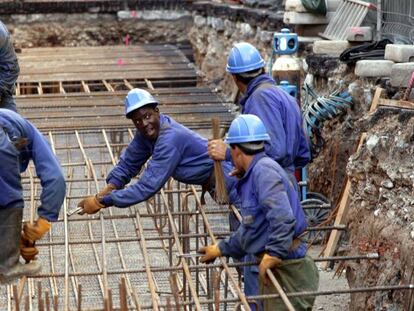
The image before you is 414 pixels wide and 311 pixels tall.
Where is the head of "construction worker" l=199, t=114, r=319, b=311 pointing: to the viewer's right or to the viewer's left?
to the viewer's left

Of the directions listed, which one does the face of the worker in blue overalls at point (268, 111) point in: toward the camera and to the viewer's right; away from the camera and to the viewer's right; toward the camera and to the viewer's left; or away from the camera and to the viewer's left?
away from the camera and to the viewer's left

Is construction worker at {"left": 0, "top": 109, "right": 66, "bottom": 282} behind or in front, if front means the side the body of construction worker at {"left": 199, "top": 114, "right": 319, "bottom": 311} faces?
in front

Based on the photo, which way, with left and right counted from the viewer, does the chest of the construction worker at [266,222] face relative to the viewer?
facing to the left of the viewer

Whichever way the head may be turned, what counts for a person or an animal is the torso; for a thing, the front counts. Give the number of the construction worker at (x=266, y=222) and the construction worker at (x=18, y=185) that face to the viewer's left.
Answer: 1

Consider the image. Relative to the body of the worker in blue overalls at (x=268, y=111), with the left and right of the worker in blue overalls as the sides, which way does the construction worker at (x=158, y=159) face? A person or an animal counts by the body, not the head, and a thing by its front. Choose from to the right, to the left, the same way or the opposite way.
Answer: to the left

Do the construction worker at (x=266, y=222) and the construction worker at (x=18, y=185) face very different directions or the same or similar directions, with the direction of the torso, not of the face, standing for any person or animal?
very different directions

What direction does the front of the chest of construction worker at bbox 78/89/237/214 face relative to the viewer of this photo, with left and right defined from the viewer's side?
facing the viewer and to the left of the viewer

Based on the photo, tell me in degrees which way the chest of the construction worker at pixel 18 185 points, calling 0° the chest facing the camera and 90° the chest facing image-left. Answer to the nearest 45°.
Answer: approximately 270°
